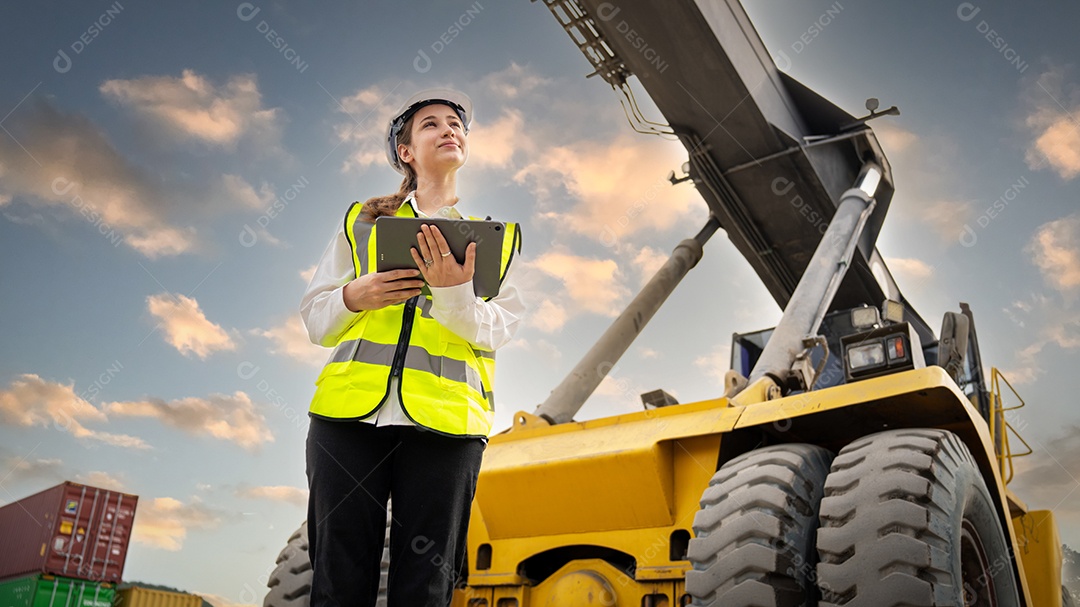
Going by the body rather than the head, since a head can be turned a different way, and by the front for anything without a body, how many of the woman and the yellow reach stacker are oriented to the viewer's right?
0

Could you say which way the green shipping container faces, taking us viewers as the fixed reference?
facing the viewer and to the right of the viewer

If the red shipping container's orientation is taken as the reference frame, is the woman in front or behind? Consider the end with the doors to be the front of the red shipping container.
in front

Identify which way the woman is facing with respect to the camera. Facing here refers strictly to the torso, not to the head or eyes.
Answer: toward the camera

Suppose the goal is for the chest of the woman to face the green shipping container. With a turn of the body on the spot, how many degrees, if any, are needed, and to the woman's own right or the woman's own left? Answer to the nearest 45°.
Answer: approximately 180°

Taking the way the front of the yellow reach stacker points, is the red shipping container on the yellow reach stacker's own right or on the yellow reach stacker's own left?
on the yellow reach stacker's own right

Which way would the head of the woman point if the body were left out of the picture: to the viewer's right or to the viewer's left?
to the viewer's right

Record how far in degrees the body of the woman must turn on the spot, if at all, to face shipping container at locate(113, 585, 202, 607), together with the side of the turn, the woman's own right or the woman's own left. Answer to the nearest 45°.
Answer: approximately 180°

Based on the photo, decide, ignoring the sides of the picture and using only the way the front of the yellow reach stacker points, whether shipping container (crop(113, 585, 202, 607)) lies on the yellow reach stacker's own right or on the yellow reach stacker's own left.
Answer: on the yellow reach stacker's own right

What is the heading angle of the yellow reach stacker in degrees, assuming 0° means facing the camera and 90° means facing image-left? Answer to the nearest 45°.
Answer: approximately 45°
